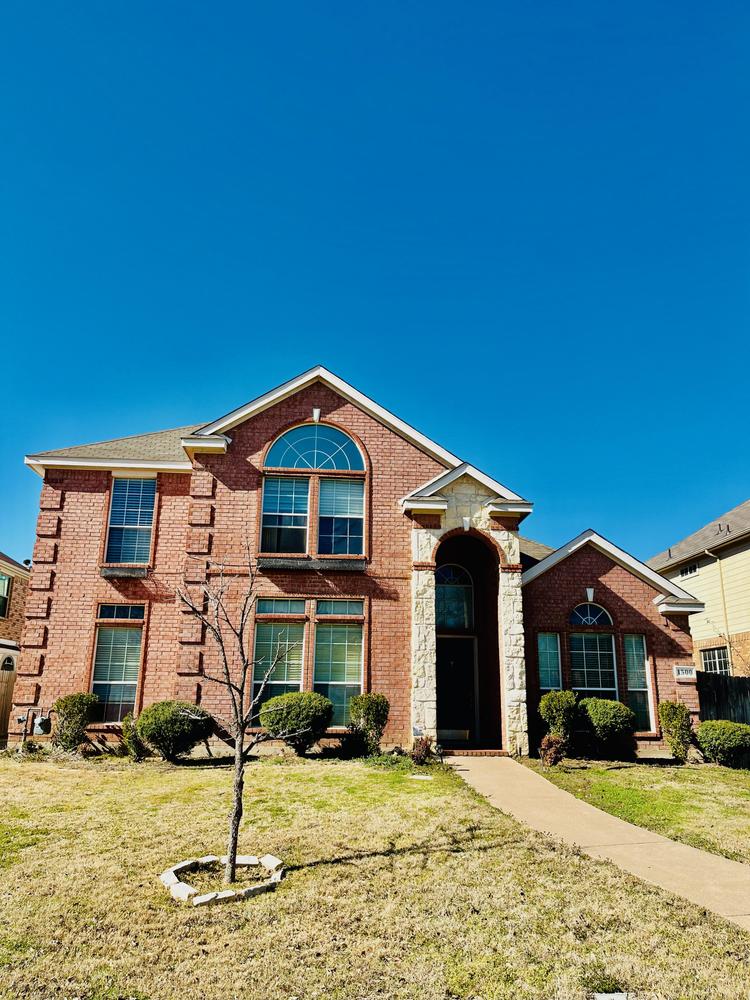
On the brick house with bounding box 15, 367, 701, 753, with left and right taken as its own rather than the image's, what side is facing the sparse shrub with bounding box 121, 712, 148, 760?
right

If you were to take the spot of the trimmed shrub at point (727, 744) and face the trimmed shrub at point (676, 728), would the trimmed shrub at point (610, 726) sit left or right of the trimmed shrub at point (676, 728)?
left

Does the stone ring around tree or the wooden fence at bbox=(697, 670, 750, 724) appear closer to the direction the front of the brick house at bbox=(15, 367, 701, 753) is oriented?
the stone ring around tree

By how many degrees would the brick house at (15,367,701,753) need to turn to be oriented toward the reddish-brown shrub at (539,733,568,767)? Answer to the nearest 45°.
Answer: approximately 90° to its left

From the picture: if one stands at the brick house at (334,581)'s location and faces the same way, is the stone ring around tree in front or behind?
in front

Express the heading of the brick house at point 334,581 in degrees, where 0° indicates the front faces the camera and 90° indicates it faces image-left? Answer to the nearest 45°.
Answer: approximately 0°

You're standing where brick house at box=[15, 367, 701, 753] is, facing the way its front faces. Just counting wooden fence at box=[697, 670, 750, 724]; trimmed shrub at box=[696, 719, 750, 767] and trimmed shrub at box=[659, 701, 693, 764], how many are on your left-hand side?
3

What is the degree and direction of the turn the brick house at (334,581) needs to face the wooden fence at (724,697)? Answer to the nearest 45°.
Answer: approximately 90° to its left

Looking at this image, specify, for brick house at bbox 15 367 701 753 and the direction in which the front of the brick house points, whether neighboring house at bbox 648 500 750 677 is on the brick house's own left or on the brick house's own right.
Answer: on the brick house's own left

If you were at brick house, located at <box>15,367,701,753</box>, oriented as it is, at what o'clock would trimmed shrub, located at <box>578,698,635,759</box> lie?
The trimmed shrub is roughly at 9 o'clock from the brick house.

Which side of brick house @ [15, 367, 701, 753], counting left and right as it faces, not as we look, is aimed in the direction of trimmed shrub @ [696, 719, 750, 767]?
left

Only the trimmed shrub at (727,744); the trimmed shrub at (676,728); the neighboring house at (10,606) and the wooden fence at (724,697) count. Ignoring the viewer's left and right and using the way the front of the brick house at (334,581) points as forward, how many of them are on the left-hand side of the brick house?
3

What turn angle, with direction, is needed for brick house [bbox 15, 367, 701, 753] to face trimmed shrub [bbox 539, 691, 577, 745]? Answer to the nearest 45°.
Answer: approximately 90° to its left

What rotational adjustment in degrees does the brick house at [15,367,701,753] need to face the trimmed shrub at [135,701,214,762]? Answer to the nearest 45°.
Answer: approximately 45° to its right
